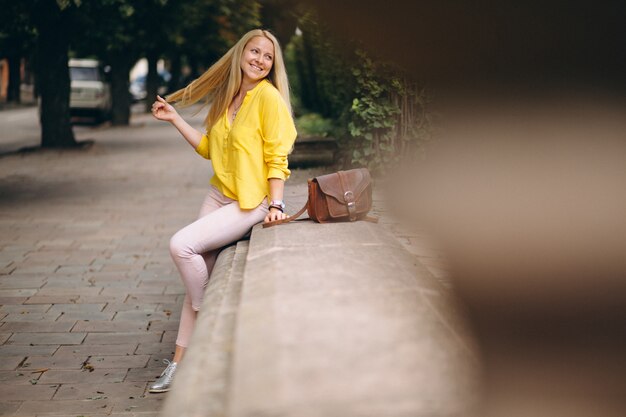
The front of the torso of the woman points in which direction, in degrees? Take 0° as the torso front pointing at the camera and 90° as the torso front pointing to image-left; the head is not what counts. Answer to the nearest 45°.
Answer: approximately 45°

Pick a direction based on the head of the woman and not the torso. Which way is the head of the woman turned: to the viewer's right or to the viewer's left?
to the viewer's right

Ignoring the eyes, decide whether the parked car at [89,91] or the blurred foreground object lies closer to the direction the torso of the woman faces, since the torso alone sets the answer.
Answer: the blurred foreground object
